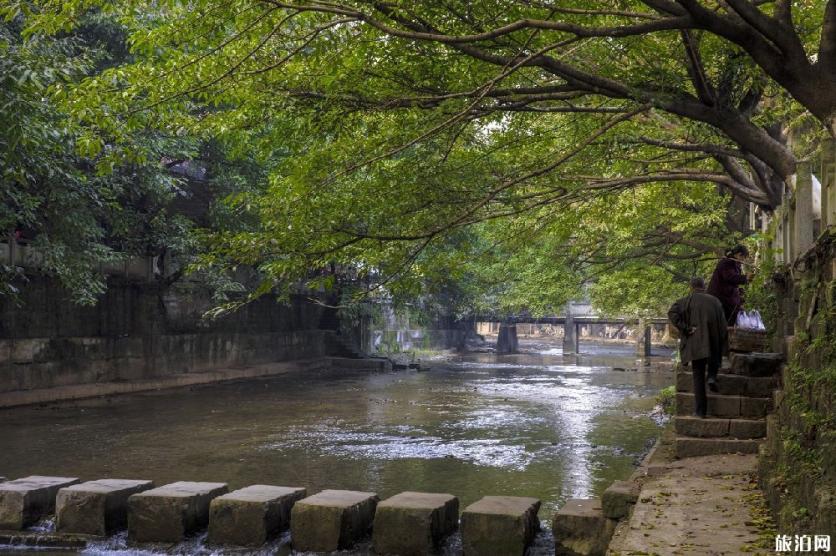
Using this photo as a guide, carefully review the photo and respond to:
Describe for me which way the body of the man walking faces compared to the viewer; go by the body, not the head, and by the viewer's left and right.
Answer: facing away from the viewer

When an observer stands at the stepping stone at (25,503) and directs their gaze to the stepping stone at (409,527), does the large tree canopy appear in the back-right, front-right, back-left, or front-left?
front-left

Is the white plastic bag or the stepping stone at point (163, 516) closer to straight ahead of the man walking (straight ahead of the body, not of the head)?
the white plastic bag

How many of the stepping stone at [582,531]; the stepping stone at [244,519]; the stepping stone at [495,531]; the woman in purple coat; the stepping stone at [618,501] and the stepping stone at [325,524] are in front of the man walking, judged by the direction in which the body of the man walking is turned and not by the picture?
1

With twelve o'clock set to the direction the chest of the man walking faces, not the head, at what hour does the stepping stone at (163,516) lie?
The stepping stone is roughly at 8 o'clock from the man walking.

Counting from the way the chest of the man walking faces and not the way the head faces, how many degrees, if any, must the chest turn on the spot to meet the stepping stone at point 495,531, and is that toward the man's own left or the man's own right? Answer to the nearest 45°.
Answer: approximately 135° to the man's own left

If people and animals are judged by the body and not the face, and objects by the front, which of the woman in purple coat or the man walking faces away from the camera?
the man walking
